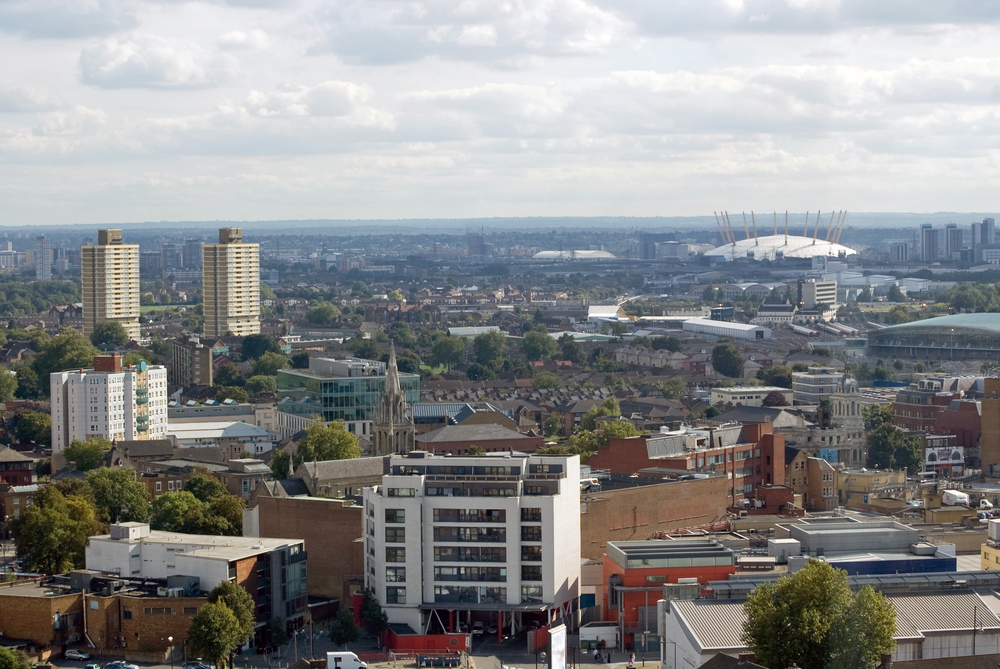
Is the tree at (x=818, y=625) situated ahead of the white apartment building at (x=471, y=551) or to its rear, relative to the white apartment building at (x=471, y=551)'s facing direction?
ahead

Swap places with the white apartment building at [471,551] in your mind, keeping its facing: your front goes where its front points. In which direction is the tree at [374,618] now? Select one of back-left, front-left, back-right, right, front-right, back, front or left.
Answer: right

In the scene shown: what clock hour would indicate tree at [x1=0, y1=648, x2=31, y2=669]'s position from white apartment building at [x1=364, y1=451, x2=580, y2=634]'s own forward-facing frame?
The tree is roughly at 2 o'clock from the white apartment building.

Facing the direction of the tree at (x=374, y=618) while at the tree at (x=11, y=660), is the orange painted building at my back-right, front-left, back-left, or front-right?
front-right

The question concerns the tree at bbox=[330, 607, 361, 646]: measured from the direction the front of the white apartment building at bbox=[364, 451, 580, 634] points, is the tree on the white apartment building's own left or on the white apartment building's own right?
on the white apartment building's own right

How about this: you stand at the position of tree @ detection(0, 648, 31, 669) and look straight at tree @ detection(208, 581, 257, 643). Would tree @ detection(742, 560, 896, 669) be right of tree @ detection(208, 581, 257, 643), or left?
right

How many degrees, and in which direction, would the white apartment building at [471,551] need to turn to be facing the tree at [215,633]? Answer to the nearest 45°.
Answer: approximately 45° to its right

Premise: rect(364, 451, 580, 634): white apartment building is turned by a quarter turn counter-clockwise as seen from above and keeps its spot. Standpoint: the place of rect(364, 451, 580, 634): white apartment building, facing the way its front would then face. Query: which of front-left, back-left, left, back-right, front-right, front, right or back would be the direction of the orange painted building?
front

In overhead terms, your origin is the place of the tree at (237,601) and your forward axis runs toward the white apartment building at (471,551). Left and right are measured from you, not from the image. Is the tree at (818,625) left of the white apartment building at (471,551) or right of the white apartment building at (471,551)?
right

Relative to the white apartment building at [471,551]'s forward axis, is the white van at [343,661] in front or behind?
in front

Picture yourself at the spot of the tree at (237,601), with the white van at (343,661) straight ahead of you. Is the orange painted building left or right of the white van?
left

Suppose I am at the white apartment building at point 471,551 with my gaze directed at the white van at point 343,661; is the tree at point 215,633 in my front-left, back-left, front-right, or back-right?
front-right

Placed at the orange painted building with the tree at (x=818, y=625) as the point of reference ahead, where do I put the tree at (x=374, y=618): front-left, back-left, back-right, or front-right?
back-right

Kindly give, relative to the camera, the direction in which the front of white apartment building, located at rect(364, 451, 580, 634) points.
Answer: facing the viewer
